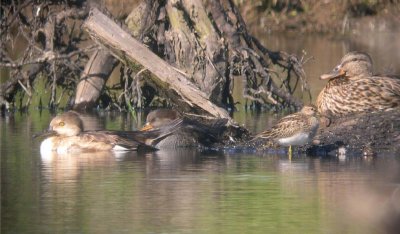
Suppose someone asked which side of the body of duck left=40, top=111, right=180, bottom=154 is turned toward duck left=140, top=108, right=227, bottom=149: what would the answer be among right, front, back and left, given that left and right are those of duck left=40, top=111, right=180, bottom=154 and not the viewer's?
back

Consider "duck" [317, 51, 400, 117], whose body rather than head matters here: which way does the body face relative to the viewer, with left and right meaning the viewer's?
facing to the left of the viewer

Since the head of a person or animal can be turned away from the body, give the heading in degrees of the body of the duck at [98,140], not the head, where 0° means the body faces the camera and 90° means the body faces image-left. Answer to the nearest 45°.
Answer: approximately 90°

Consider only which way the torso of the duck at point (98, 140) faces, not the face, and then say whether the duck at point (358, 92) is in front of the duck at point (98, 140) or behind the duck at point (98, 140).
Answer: behind

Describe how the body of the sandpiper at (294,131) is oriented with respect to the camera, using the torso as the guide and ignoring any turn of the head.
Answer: to the viewer's right

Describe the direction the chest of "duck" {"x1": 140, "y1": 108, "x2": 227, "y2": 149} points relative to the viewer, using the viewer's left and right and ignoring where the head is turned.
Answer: facing to the left of the viewer
